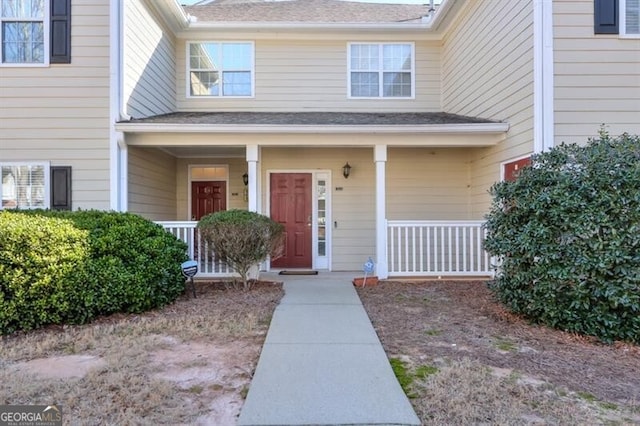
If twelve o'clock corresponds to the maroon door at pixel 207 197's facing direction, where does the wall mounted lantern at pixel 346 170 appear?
The wall mounted lantern is roughly at 10 o'clock from the maroon door.

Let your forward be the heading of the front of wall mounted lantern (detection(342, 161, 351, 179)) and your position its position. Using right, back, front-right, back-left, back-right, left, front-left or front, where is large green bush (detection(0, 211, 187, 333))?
front-right

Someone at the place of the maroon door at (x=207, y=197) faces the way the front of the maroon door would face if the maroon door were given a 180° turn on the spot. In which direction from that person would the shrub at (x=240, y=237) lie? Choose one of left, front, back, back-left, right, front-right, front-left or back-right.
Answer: back

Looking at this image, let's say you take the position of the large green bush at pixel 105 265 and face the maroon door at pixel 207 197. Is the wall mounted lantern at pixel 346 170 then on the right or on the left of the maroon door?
right

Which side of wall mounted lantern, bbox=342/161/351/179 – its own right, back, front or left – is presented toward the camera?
front

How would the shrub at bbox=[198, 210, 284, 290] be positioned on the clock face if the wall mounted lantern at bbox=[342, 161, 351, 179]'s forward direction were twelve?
The shrub is roughly at 1 o'clock from the wall mounted lantern.

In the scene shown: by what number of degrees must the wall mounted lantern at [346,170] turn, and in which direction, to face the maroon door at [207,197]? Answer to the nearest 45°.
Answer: approximately 90° to its right

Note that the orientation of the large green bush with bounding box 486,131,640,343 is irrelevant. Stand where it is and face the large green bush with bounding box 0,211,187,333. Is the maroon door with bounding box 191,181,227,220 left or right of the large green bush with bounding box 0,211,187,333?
right

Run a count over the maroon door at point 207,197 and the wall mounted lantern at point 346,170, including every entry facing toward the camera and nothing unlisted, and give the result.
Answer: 2

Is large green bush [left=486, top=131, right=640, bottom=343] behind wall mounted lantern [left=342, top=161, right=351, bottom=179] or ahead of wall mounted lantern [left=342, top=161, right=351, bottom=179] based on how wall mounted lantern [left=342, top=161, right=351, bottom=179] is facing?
ahead

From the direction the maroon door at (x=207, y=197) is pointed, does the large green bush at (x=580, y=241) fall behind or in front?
in front
